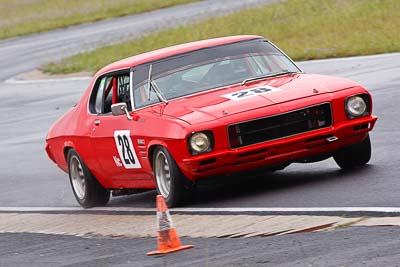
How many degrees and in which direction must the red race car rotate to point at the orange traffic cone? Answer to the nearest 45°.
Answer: approximately 45° to its right

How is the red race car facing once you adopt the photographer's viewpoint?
facing the viewer and to the right of the viewer
